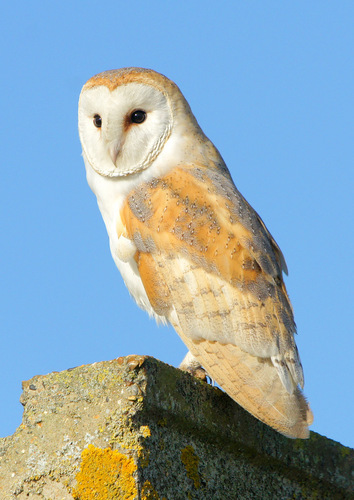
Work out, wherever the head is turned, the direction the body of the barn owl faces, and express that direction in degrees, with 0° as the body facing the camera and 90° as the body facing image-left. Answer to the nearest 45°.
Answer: approximately 90°
